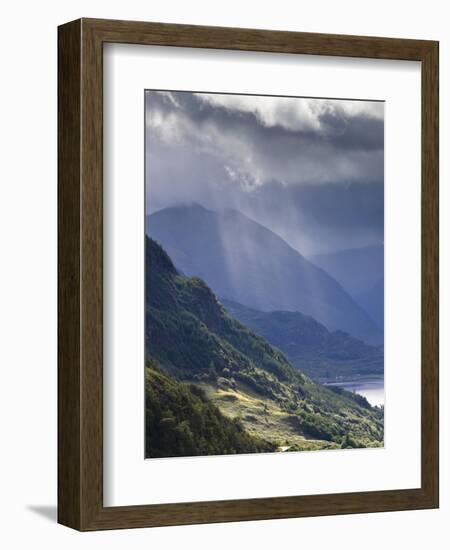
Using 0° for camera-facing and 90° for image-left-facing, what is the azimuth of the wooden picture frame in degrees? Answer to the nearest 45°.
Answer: approximately 315°
